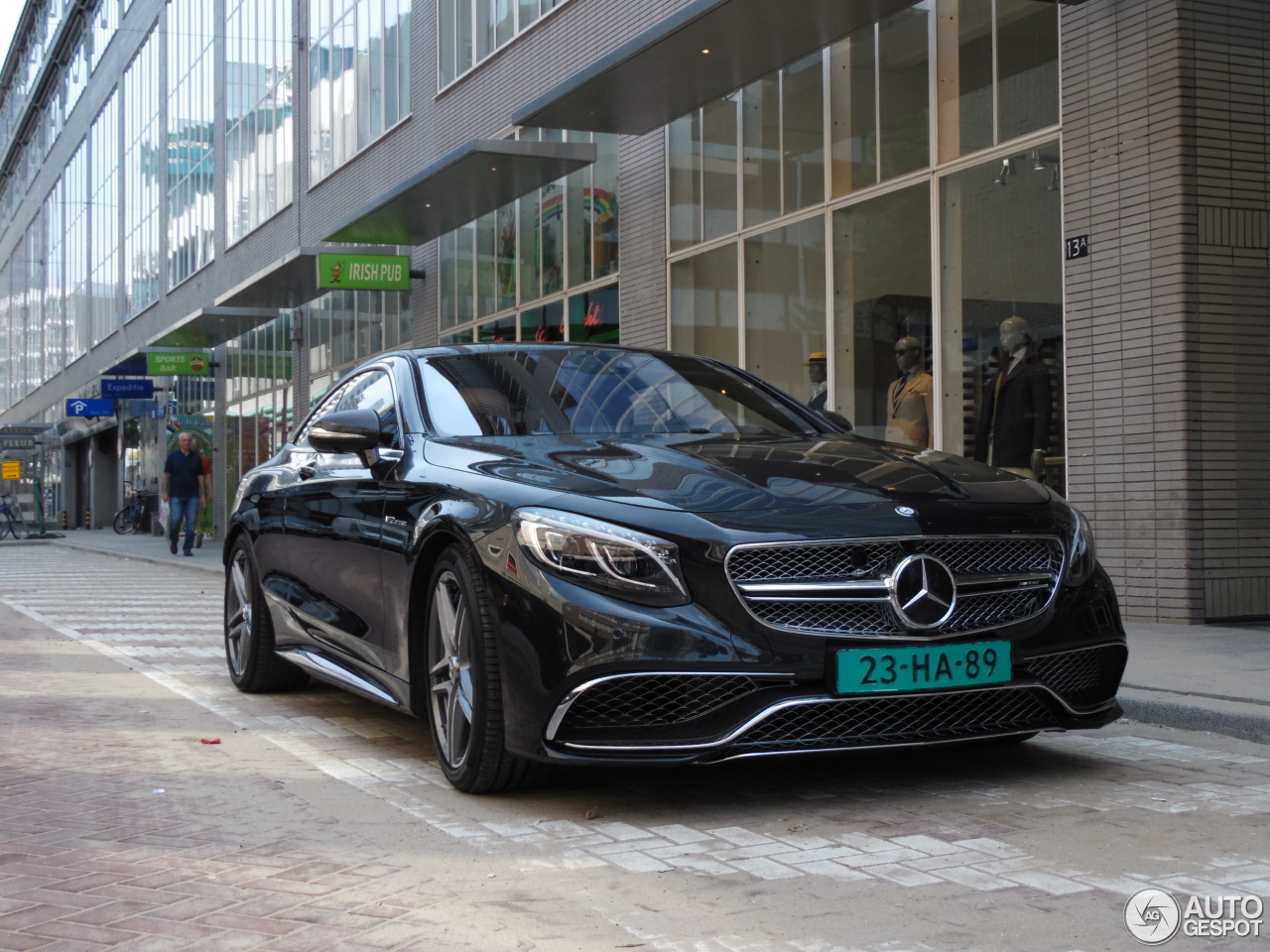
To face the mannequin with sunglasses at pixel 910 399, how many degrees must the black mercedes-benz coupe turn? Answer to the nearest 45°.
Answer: approximately 135° to its left

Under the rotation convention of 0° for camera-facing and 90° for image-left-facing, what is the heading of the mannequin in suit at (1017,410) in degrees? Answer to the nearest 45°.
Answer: approximately 45°

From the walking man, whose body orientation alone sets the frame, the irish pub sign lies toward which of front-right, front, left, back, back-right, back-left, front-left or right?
front-left

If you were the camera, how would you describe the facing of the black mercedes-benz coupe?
facing the viewer and to the right of the viewer

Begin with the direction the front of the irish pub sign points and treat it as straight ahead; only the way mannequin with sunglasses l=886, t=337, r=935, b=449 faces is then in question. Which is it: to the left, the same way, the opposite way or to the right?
to the right

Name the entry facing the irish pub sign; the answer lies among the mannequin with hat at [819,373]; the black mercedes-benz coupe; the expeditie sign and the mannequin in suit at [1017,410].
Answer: the expeditie sign

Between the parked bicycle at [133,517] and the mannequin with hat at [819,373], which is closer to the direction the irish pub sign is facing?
the mannequin with hat

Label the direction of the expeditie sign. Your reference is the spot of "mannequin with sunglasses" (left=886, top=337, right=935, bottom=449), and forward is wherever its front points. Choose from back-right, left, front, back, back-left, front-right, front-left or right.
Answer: right

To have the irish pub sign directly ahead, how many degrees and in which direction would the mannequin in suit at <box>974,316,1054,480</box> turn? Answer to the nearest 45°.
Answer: approximately 90° to its right

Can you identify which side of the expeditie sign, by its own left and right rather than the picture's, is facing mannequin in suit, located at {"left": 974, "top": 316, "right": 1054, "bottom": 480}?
front

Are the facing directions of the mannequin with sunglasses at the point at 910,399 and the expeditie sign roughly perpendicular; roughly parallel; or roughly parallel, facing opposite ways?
roughly perpendicular

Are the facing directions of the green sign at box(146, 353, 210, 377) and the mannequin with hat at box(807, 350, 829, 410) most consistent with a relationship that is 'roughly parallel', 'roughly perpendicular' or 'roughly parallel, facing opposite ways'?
roughly perpendicular

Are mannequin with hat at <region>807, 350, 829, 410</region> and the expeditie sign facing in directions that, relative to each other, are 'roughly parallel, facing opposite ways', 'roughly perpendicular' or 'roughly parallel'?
roughly perpendicular

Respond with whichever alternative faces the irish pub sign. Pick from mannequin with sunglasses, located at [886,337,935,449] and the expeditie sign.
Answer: the expeditie sign

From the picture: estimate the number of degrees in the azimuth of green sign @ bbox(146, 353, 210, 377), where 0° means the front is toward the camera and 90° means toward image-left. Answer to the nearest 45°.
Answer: approximately 0°
